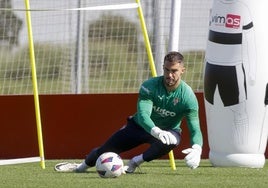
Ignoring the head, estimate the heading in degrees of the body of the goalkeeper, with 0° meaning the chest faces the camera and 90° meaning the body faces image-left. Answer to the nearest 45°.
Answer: approximately 0°
